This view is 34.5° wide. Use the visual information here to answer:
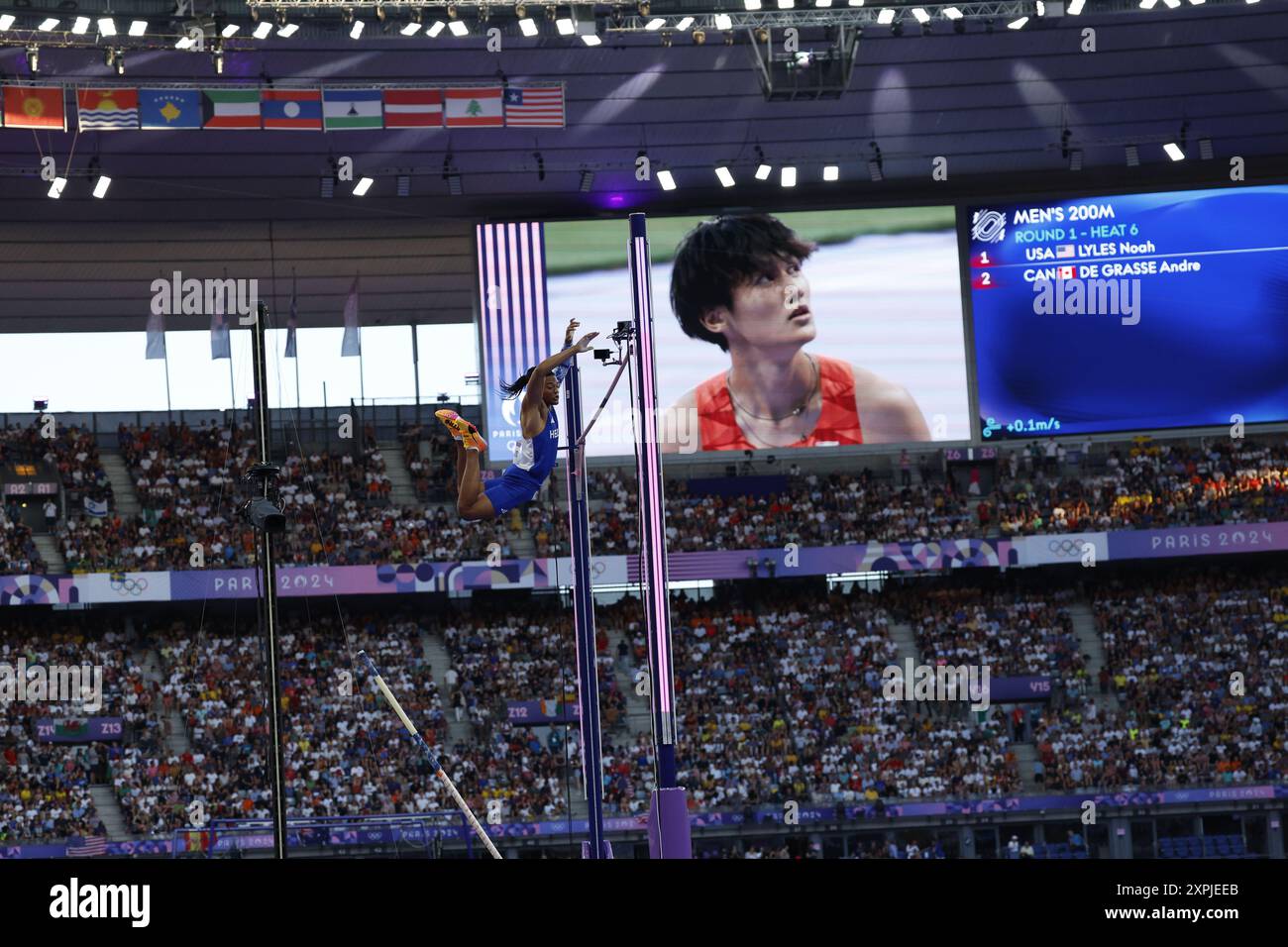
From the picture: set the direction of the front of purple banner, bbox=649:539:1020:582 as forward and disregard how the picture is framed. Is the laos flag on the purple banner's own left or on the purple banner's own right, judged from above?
on the purple banner's own right

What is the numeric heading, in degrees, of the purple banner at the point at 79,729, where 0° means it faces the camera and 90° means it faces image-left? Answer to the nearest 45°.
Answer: approximately 0°

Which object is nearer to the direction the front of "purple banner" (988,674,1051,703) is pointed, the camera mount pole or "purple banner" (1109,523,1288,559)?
the camera mount pole

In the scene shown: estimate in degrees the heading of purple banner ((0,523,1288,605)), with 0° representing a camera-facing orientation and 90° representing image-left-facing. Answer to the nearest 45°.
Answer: approximately 0°

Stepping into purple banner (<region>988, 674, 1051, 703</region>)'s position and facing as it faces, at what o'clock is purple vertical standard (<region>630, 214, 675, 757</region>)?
The purple vertical standard is roughly at 12 o'clock from the purple banner.
